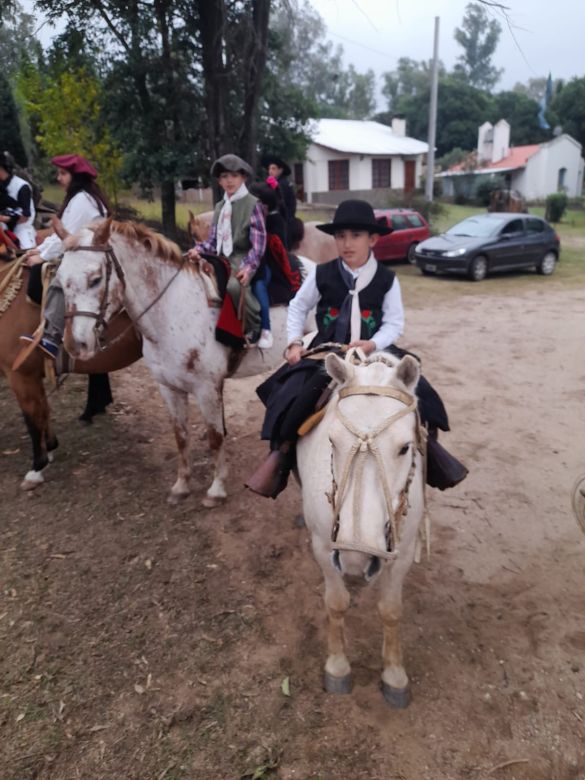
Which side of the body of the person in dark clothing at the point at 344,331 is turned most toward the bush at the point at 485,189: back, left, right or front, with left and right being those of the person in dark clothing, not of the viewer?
back

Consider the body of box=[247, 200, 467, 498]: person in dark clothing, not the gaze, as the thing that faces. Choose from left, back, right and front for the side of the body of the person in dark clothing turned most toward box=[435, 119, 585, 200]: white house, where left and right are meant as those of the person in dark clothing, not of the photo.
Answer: back

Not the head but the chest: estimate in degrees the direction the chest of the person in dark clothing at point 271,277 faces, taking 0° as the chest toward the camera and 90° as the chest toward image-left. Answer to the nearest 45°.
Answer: approximately 90°

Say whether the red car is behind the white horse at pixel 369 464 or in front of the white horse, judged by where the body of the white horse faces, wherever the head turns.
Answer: behind

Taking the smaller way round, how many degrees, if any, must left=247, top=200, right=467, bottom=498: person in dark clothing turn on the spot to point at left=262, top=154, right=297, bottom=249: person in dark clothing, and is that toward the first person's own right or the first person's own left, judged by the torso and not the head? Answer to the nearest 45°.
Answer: approximately 180°

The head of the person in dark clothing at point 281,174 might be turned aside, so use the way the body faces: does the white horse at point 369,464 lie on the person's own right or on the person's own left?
on the person's own left

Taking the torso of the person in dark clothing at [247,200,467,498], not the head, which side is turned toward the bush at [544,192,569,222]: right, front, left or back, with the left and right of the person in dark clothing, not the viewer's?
back

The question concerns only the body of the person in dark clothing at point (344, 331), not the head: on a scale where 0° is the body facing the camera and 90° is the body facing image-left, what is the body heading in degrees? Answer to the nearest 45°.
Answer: approximately 0°
